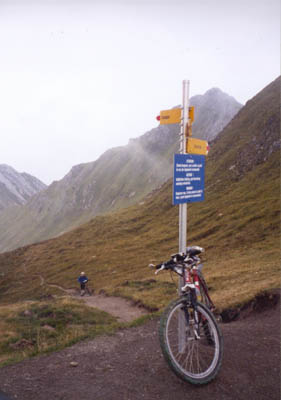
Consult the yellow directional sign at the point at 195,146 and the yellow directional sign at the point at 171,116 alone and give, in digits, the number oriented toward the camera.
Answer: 2

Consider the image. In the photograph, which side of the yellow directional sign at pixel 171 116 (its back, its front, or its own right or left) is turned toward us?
front

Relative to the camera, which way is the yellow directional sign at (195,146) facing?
toward the camera

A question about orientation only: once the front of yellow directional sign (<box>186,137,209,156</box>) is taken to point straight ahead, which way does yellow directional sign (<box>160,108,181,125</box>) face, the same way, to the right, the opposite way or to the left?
the same way
